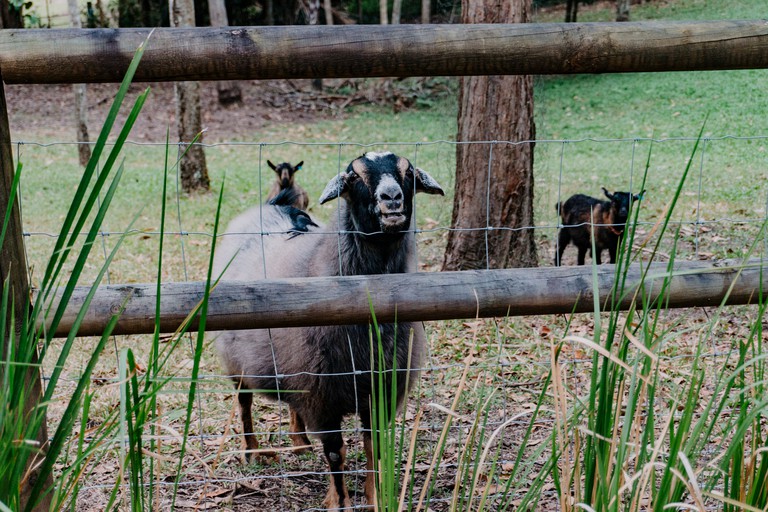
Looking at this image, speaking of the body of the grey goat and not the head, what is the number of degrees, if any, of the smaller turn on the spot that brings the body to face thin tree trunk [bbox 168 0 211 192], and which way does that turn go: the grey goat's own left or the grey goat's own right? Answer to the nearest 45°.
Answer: approximately 135° to the grey goat's own left

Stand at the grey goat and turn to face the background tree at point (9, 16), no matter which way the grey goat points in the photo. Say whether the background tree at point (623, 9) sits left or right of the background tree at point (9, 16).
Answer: right

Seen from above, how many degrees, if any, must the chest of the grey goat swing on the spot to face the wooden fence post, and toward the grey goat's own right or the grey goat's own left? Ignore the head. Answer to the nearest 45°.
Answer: approximately 90° to the grey goat's own right

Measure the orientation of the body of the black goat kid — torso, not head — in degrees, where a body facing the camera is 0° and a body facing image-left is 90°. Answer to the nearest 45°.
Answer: approximately 315°

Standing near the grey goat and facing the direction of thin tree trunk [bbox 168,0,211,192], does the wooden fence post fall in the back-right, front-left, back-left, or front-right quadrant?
back-left

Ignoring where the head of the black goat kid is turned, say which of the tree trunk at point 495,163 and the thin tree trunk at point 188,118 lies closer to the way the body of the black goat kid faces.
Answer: the tree trunk

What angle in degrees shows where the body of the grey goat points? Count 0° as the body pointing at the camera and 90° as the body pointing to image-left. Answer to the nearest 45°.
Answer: approximately 315°

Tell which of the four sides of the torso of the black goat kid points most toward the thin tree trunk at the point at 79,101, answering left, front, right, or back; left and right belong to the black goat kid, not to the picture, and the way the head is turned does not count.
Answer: back
